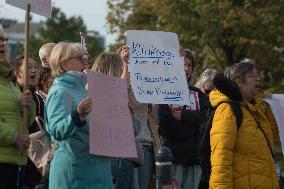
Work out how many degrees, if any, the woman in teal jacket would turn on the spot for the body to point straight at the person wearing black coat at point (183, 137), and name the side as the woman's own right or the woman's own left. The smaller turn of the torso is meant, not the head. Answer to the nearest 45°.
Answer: approximately 45° to the woman's own left

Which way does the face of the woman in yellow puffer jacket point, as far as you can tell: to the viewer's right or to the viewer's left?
to the viewer's right

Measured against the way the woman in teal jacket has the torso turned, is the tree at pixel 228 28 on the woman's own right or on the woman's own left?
on the woman's own left

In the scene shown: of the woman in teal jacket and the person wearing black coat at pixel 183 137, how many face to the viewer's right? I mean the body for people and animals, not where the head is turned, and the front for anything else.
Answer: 1

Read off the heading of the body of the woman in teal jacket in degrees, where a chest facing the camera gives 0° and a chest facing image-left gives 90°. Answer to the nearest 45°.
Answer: approximately 270°

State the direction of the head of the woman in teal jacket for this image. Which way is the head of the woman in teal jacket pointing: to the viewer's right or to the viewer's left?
to the viewer's right
